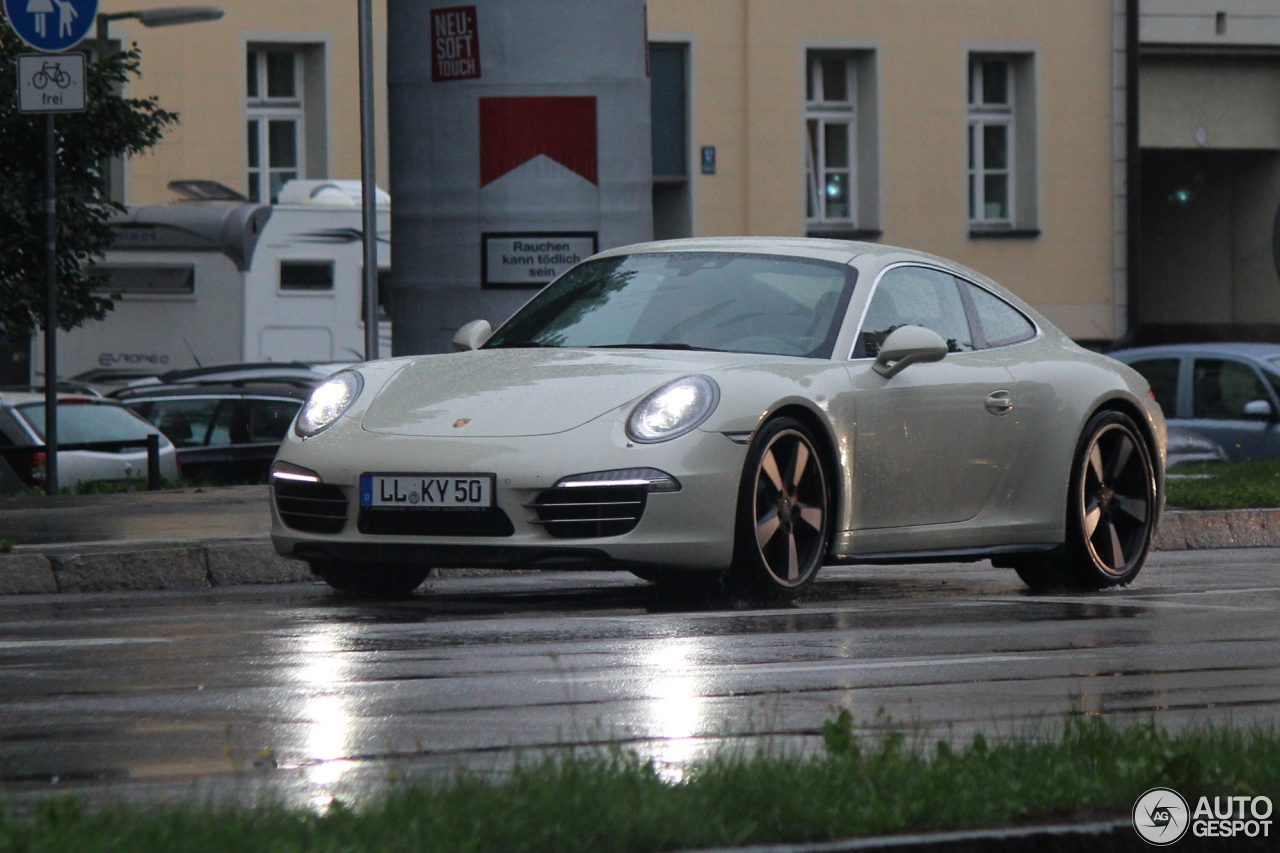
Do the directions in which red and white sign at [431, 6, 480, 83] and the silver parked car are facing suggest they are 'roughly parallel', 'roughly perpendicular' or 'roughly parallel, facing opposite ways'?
roughly perpendicular

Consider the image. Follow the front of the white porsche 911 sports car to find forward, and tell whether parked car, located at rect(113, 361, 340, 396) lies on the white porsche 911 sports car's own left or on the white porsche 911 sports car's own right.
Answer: on the white porsche 911 sports car's own right

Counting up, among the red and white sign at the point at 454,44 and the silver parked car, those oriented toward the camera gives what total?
1

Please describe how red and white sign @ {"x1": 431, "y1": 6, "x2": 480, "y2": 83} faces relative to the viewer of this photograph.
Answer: facing the viewer

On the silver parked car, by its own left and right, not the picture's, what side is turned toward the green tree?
back

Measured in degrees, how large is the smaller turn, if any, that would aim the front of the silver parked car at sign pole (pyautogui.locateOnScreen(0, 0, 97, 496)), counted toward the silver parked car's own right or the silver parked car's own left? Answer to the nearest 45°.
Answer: approximately 135° to the silver parked car's own right

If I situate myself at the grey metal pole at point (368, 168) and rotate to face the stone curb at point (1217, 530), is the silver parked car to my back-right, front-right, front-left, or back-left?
front-left

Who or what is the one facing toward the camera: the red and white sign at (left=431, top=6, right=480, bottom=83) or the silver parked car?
the red and white sign

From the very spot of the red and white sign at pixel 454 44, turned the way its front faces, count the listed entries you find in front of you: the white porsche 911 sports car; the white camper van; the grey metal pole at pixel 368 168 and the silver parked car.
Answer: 1

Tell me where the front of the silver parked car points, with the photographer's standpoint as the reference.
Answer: facing to the right of the viewer

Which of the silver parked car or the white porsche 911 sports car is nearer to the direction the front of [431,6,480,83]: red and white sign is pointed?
the white porsche 911 sports car
